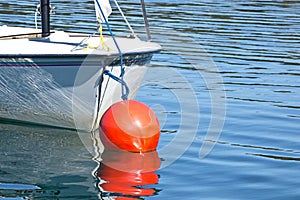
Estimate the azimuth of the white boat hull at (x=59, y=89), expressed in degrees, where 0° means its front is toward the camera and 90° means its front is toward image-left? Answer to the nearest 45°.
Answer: approximately 315°
